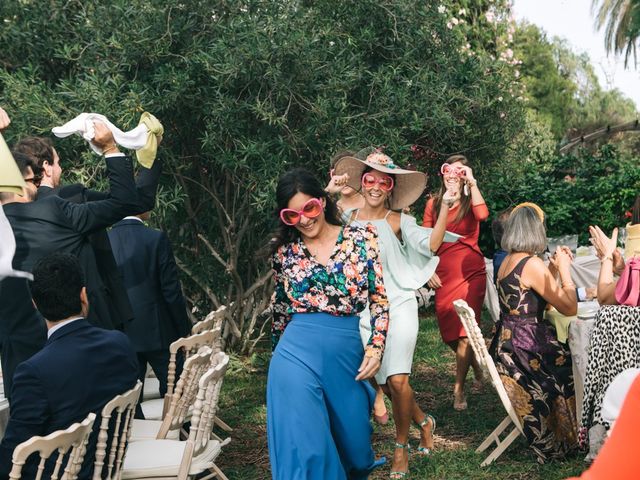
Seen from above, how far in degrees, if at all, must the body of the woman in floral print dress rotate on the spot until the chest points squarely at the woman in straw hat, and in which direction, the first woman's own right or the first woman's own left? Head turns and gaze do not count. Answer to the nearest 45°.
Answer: approximately 135° to the first woman's own left

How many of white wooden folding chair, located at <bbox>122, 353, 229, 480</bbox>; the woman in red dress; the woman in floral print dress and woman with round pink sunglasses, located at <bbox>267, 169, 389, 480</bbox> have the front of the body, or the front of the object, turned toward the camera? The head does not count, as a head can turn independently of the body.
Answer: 2

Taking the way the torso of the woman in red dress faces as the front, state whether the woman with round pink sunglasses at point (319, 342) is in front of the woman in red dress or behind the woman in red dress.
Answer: in front

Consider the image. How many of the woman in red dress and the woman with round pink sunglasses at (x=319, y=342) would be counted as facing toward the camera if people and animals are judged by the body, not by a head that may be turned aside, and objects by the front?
2

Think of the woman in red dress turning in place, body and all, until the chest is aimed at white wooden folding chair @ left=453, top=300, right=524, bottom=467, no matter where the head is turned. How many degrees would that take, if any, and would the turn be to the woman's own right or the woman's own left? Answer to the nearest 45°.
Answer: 0° — they already face it
